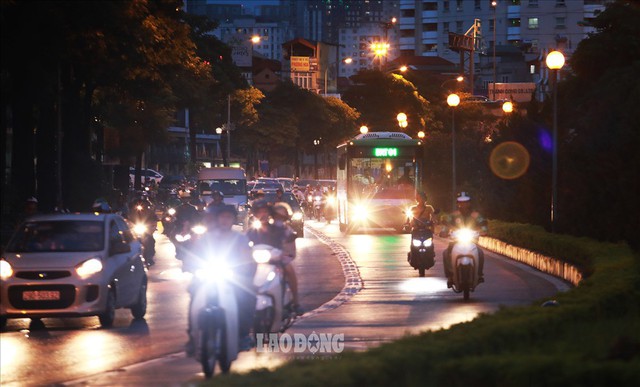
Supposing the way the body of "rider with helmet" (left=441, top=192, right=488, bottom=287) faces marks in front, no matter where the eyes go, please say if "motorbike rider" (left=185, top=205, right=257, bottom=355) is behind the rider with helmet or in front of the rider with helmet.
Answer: in front

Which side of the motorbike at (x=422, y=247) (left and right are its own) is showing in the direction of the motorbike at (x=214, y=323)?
front

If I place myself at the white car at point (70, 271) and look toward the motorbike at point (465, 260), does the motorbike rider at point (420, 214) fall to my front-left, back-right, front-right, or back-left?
front-left

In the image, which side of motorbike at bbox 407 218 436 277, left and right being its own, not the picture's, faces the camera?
front

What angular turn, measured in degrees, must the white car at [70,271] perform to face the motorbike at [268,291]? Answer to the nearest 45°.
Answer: approximately 90° to its left

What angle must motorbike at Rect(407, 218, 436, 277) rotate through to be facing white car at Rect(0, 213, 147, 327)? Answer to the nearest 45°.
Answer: approximately 45° to its right

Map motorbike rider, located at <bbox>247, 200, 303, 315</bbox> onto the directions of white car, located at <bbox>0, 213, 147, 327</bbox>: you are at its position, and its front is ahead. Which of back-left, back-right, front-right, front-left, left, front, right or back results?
left

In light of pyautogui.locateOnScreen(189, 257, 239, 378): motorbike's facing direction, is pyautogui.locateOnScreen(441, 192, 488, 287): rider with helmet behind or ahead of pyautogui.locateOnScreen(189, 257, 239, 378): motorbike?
behind

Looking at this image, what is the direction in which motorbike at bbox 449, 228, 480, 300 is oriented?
toward the camera

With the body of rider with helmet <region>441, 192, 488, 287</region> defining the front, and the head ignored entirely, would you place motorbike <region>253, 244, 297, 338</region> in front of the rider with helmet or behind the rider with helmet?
in front

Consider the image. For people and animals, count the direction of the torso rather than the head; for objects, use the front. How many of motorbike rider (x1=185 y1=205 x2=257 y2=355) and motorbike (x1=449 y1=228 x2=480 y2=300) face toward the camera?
2

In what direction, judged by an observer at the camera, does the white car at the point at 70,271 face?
facing the viewer and to the left of the viewer

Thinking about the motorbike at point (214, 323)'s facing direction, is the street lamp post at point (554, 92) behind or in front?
behind
